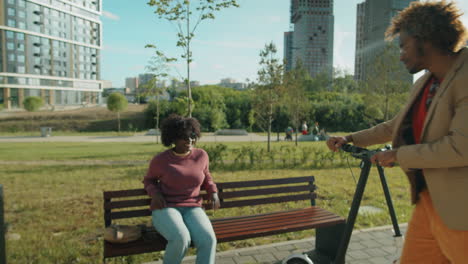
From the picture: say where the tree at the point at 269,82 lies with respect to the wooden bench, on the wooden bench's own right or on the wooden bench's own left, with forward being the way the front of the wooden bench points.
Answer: on the wooden bench's own left

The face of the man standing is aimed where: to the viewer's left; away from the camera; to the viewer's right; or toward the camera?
to the viewer's left

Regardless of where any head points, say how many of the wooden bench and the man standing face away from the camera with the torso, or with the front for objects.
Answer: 0

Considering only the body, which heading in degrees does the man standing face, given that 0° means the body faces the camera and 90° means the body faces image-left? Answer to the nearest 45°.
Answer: approximately 45°

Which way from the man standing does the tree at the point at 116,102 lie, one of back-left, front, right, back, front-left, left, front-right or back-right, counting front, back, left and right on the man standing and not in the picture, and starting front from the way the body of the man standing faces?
right

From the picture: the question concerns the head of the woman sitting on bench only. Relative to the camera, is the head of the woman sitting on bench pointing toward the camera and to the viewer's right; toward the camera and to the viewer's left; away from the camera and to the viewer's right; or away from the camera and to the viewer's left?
toward the camera and to the viewer's right

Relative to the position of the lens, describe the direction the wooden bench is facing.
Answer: facing the viewer and to the right of the viewer

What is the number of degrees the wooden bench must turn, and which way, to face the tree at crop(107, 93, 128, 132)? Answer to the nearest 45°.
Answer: approximately 135° to its left

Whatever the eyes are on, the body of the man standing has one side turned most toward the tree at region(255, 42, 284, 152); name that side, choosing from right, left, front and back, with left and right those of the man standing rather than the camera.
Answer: right

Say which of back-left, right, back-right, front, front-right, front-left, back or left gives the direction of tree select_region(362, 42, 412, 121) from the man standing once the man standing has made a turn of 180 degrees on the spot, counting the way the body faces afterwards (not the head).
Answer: front-left

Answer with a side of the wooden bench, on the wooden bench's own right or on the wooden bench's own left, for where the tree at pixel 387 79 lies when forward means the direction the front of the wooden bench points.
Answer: on the wooden bench's own left
